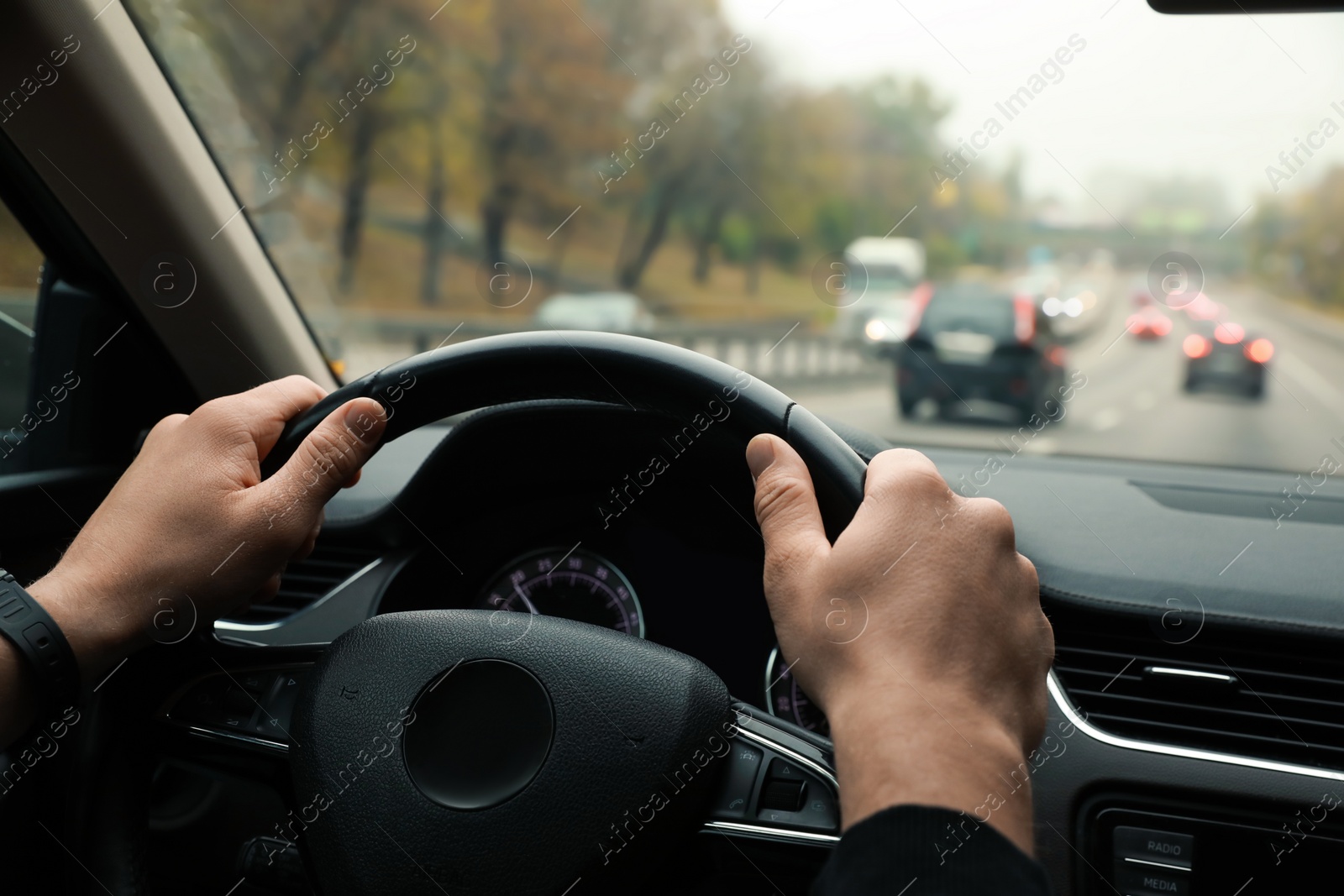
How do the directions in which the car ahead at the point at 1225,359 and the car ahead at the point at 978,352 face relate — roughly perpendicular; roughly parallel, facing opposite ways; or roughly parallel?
roughly parallel

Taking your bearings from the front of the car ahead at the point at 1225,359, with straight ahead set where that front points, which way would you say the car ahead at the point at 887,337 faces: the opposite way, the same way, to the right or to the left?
the opposite way

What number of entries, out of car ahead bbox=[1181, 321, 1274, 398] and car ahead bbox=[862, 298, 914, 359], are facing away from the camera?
1

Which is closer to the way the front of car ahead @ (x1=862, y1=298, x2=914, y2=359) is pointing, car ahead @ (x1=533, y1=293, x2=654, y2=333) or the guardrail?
the guardrail

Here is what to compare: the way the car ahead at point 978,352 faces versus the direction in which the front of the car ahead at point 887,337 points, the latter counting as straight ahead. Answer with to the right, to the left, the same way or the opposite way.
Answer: the opposite way

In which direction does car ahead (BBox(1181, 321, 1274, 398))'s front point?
away from the camera

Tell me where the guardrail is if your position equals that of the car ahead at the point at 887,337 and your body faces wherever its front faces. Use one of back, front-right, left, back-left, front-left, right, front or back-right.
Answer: front

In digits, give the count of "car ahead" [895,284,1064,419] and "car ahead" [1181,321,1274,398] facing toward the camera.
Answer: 0

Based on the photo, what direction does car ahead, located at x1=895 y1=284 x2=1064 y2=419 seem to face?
away from the camera

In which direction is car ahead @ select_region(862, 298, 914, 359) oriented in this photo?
toward the camera

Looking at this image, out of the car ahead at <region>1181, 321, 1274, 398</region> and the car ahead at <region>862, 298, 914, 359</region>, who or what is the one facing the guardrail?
the car ahead at <region>862, 298, 914, 359</region>
